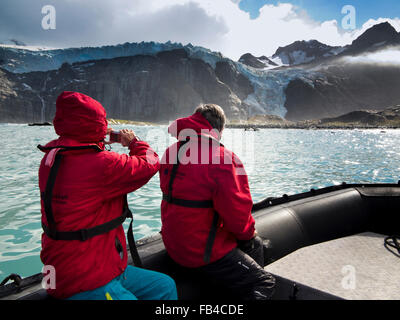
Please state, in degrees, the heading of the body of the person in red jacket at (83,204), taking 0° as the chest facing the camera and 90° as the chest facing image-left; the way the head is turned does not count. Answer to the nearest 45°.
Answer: approximately 225°

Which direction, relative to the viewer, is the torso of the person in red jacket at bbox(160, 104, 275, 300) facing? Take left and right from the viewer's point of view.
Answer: facing away from the viewer and to the right of the viewer
